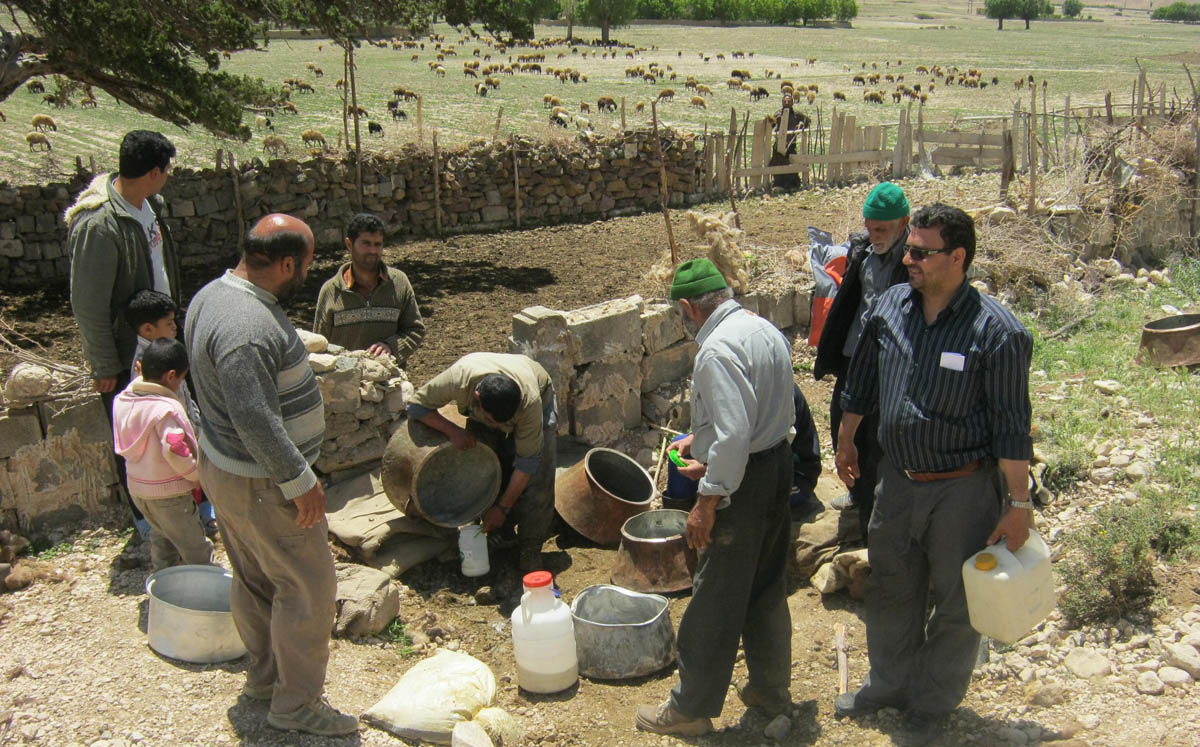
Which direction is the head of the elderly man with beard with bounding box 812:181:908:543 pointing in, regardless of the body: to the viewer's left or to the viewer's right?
to the viewer's left

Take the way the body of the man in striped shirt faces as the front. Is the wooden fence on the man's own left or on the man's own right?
on the man's own right

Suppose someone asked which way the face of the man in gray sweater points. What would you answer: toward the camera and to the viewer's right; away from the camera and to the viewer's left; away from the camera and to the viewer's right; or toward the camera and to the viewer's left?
away from the camera and to the viewer's right

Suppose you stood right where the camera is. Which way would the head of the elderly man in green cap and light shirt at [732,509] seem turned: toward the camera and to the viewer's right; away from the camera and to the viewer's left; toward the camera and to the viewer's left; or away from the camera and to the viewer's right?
away from the camera and to the viewer's left

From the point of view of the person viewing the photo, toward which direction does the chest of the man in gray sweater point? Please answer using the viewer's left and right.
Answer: facing to the right of the viewer

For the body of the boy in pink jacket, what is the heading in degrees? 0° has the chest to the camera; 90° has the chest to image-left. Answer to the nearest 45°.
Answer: approximately 225°

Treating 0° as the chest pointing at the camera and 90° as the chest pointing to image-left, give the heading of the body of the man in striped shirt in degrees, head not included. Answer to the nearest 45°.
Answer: approximately 45°

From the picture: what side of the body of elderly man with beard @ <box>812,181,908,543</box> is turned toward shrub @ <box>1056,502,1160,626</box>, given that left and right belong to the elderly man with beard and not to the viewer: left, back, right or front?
left
